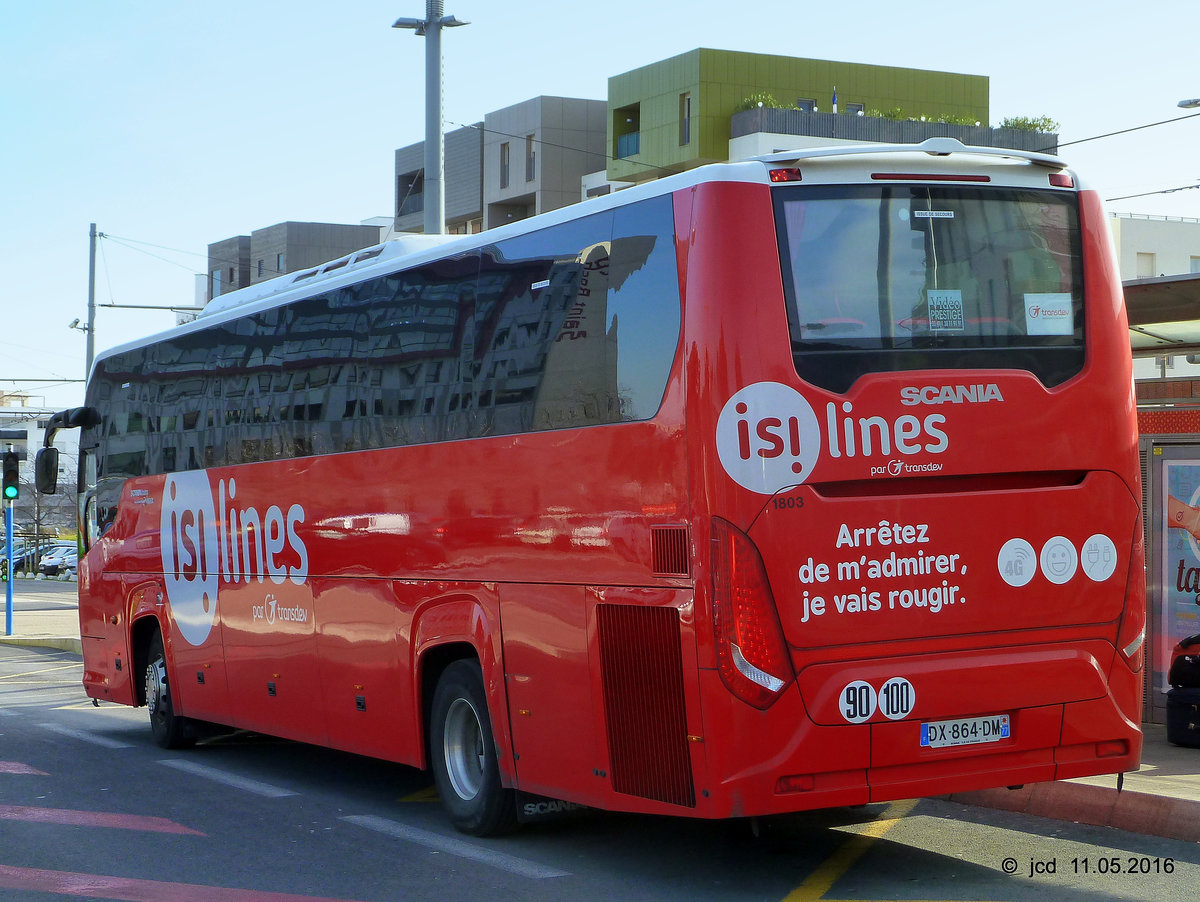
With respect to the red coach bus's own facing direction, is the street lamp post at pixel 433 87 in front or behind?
in front

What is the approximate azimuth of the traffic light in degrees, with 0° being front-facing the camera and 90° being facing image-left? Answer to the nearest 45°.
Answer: approximately 0°

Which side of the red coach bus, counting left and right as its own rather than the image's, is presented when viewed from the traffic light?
front

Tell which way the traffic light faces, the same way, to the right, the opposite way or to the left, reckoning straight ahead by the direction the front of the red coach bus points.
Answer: the opposite way

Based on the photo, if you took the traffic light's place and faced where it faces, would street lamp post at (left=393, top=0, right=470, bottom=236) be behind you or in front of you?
in front

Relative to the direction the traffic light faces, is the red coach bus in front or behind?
in front

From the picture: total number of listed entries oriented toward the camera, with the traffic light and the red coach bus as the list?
1

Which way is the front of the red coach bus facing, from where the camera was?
facing away from the viewer and to the left of the viewer
